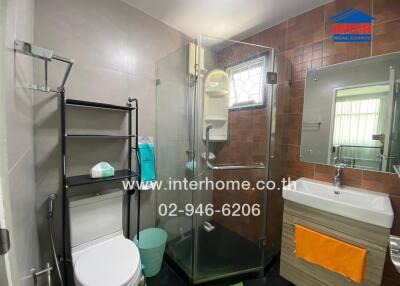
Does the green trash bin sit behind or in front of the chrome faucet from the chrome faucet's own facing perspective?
in front

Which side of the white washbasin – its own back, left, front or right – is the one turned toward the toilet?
front

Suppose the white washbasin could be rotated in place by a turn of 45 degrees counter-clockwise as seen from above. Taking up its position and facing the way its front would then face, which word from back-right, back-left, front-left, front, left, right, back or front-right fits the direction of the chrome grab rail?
right

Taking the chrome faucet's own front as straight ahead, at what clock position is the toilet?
The toilet is roughly at 12 o'clock from the chrome faucet.

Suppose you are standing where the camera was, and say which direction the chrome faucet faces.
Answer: facing the viewer and to the left of the viewer
